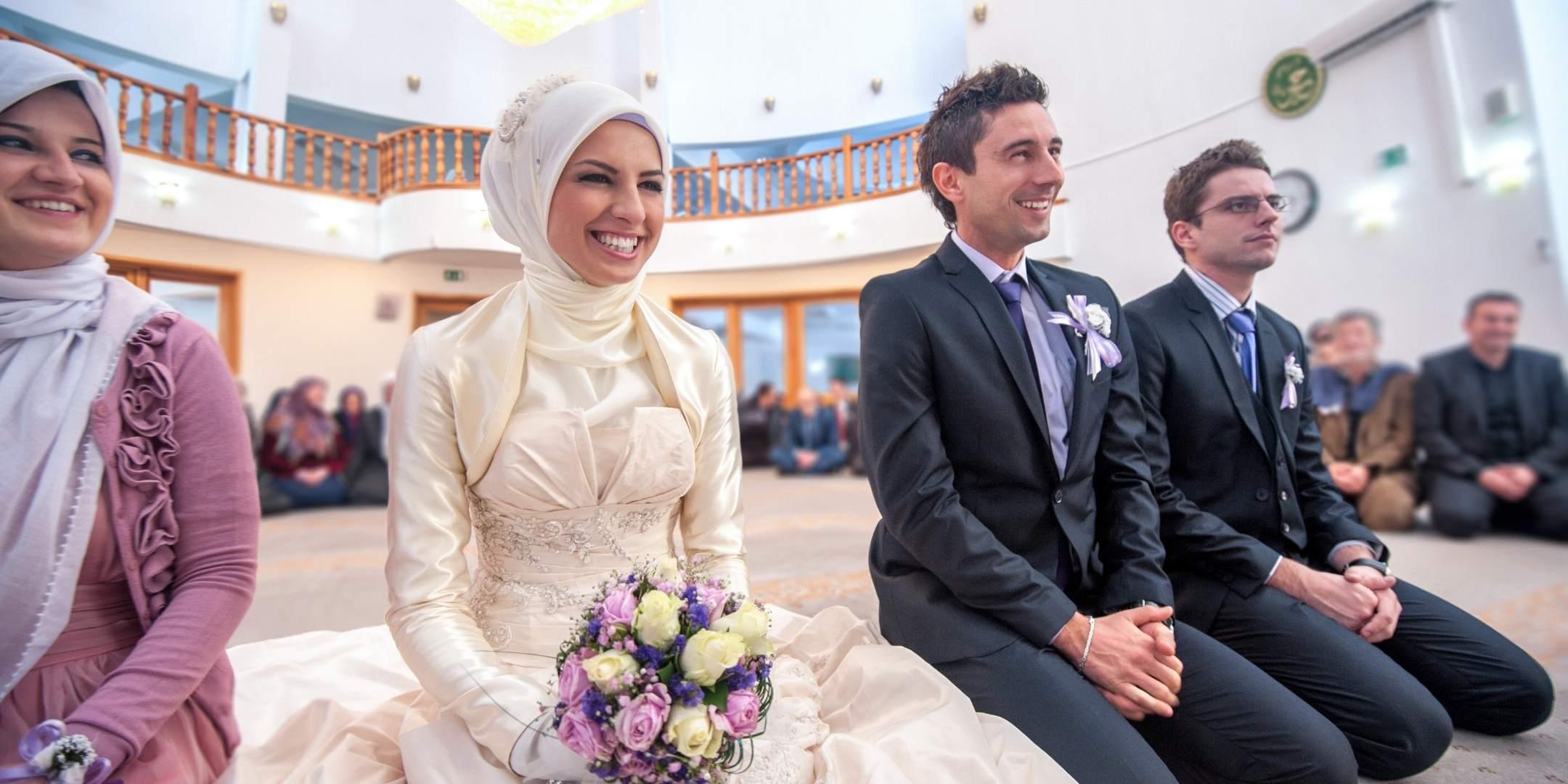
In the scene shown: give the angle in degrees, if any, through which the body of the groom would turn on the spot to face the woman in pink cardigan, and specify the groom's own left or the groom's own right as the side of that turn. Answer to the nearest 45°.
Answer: approximately 90° to the groom's own right

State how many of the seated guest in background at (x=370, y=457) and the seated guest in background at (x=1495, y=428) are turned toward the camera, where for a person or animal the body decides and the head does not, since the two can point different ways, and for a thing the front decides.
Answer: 2

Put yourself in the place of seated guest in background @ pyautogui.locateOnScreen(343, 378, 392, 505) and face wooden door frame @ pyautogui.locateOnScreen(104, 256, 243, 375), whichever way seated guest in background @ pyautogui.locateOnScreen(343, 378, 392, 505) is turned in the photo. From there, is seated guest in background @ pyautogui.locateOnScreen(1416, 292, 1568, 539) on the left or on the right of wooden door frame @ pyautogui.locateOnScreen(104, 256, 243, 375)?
left

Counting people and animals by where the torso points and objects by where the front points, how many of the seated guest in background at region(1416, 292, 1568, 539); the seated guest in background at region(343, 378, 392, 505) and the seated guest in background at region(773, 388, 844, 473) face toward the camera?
3

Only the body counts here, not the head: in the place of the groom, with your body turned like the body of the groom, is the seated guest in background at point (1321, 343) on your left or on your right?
on your left

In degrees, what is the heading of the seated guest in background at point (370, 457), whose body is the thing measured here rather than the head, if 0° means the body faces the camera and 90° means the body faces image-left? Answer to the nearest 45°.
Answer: approximately 0°

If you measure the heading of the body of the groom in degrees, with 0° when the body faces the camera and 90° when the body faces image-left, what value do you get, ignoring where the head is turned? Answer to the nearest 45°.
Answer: approximately 315°

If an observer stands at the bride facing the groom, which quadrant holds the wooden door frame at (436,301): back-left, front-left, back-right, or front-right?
back-left

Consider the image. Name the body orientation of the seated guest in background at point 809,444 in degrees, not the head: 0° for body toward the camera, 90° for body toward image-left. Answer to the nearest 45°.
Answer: approximately 0°

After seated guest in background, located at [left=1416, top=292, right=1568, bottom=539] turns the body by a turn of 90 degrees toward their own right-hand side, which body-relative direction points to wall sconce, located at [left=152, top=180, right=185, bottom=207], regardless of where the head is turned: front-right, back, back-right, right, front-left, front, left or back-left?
front-left
